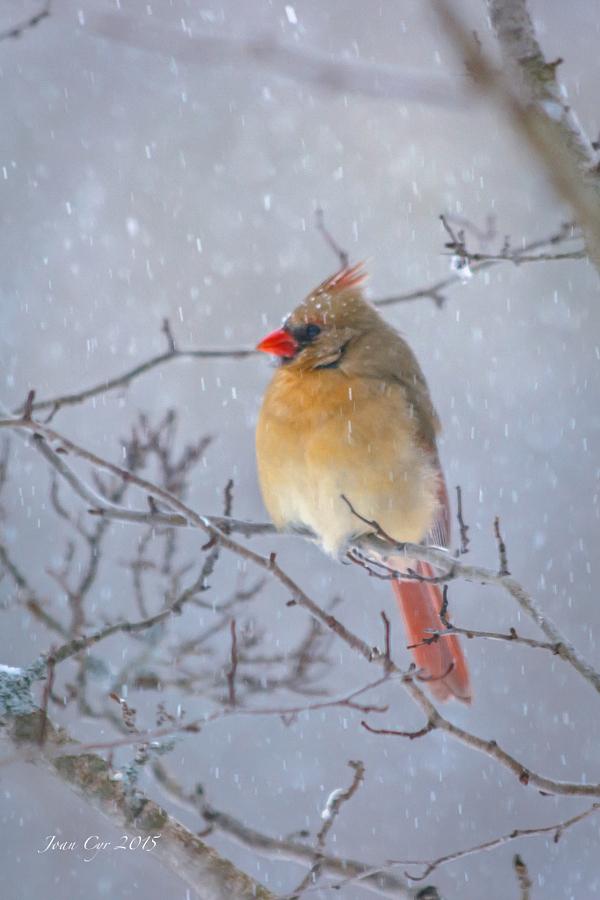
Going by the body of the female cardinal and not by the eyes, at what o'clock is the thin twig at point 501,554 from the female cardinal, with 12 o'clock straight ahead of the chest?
The thin twig is roughly at 8 o'clock from the female cardinal.

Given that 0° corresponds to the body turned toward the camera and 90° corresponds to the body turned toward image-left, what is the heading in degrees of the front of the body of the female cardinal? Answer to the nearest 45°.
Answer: approximately 45°

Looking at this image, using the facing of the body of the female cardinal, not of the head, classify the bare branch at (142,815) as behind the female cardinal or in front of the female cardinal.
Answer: in front

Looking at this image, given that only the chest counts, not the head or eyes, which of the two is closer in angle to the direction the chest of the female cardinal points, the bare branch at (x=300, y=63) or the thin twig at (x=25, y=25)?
the thin twig
